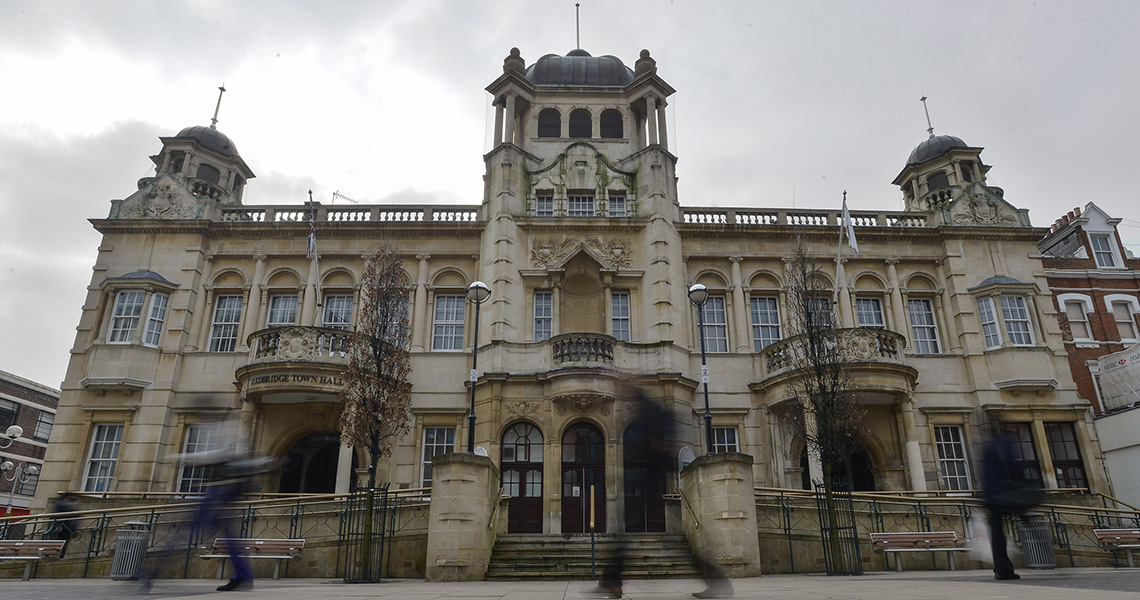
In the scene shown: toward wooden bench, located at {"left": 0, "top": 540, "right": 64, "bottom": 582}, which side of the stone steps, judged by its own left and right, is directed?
right

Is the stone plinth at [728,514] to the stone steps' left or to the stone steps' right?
on its left

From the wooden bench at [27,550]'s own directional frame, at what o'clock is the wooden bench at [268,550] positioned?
the wooden bench at [268,550] is roughly at 10 o'clock from the wooden bench at [27,550].

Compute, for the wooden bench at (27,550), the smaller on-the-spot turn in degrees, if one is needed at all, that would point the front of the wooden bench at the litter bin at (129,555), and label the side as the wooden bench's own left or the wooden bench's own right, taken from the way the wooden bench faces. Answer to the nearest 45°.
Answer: approximately 45° to the wooden bench's own left
